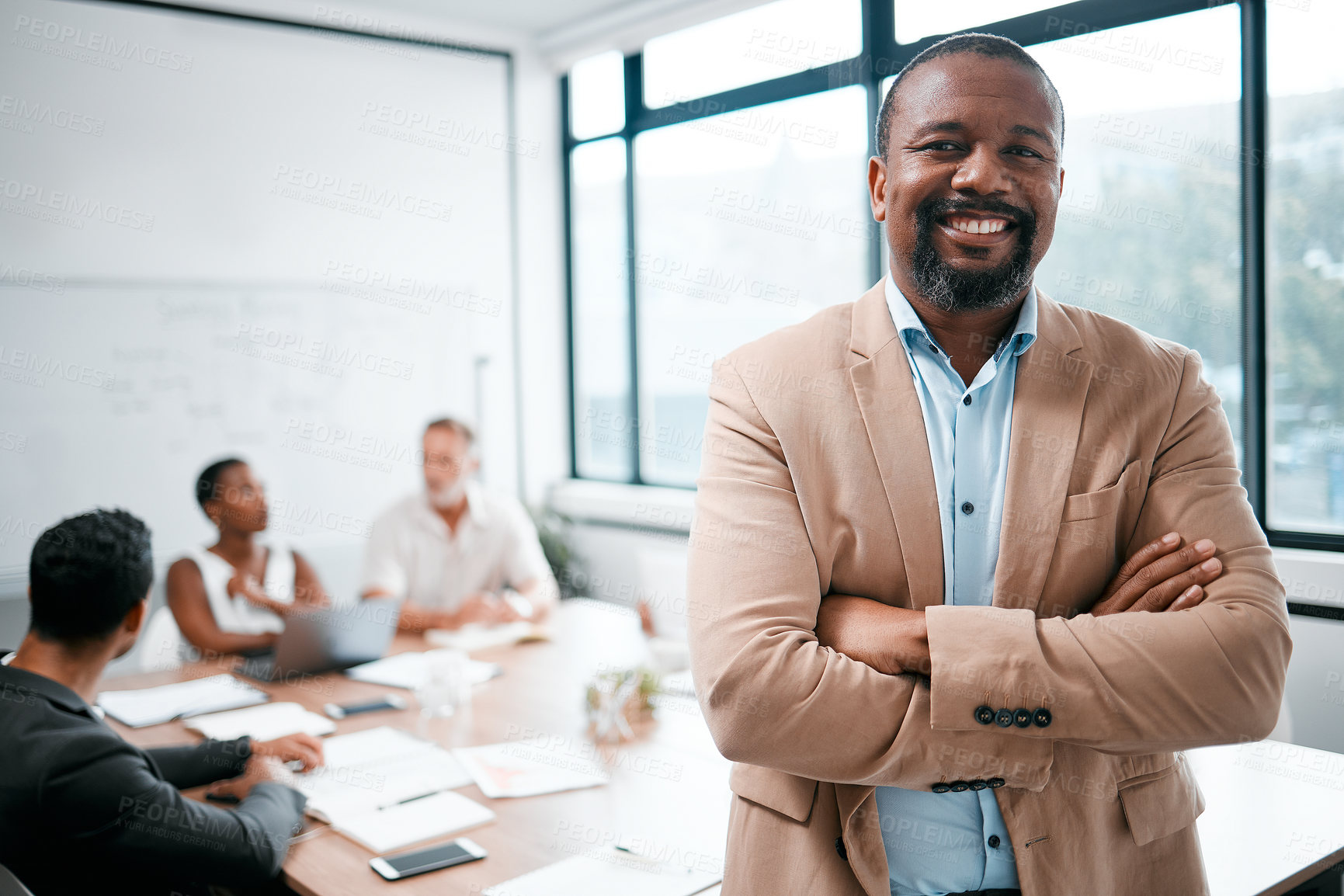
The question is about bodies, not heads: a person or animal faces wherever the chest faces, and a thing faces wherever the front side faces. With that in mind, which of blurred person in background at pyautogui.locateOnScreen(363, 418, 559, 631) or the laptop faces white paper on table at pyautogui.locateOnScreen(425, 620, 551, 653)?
the blurred person in background

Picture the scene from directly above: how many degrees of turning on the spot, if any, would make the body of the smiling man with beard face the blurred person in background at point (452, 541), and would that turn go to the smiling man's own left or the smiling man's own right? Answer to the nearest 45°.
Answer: approximately 135° to the smiling man's own right

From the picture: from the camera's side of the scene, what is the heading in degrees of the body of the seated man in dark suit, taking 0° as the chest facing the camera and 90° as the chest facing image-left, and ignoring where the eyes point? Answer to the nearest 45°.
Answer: approximately 225°

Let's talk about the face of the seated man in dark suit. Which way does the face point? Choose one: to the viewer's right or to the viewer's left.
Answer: to the viewer's right

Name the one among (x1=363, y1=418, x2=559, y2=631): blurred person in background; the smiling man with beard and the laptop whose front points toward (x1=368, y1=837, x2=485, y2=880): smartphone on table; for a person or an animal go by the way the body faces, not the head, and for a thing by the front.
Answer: the blurred person in background

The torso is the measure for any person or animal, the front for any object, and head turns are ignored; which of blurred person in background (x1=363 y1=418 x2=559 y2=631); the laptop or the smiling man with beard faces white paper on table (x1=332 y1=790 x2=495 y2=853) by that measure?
the blurred person in background

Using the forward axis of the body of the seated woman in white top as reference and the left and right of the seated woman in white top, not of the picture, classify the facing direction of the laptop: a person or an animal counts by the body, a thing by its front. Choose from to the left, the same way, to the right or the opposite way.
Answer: the opposite way

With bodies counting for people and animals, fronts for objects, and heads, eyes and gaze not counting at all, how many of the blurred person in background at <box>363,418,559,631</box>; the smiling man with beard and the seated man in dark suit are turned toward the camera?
2
